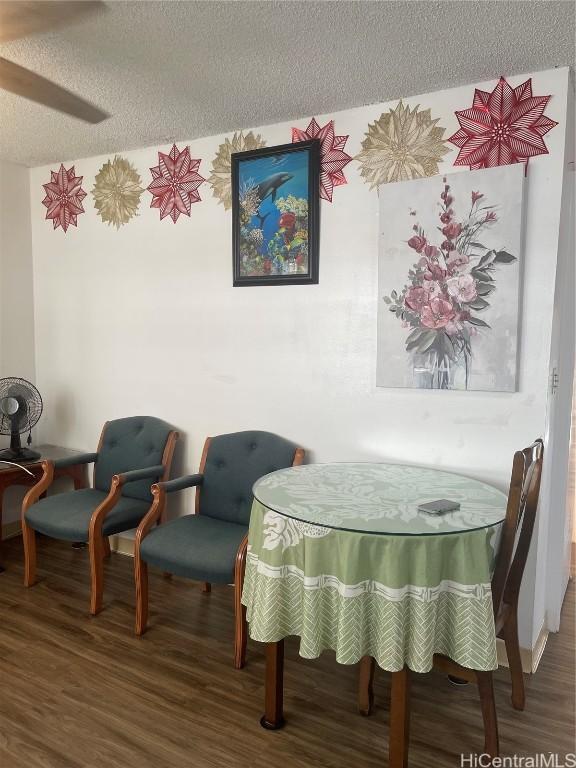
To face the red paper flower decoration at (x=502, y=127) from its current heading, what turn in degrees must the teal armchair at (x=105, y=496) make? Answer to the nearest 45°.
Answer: approximately 90° to its left

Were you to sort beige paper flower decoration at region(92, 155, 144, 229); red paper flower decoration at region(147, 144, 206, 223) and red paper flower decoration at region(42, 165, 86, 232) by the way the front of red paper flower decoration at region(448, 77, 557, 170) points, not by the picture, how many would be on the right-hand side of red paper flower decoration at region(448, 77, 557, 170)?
3

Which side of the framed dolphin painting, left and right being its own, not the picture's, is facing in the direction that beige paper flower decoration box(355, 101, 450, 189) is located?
left

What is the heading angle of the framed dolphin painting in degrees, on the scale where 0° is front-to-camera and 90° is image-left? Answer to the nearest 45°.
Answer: approximately 45°

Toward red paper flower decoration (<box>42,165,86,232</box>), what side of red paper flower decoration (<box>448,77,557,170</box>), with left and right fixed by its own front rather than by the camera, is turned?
right

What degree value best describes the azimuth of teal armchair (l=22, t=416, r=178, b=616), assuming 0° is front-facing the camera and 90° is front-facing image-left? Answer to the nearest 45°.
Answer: approximately 45°
